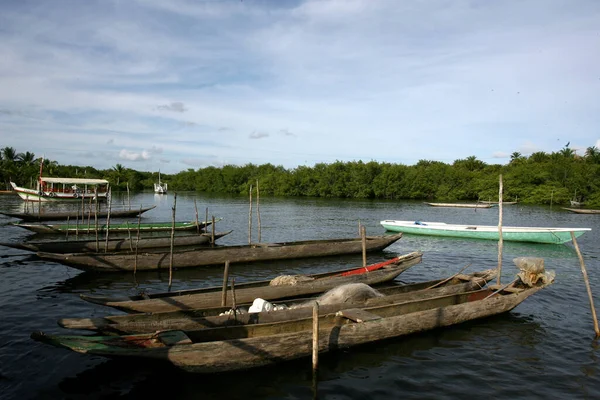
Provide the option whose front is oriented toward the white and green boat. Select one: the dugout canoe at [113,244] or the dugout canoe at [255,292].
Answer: the dugout canoe at [113,244]

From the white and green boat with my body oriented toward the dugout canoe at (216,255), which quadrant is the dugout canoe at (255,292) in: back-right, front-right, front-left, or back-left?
front-left

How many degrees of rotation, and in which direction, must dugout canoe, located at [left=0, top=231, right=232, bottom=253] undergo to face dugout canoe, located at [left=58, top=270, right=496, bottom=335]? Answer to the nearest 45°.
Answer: approximately 90° to its right

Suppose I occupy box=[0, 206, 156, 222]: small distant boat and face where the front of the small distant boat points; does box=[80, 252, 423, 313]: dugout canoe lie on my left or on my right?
on my right

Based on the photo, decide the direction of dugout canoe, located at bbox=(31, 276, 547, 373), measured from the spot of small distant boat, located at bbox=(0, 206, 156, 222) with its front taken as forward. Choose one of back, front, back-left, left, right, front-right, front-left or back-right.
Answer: right

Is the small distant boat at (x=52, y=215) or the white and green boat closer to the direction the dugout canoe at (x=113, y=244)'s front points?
the white and green boat

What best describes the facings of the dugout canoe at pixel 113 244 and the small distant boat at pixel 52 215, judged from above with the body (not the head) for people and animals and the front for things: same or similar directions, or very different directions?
same or similar directions

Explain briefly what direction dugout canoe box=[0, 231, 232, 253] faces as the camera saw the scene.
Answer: facing to the right of the viewer
